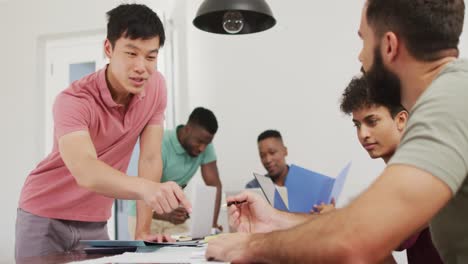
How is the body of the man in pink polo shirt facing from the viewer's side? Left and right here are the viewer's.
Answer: facing the viewer and to the right of the viewer

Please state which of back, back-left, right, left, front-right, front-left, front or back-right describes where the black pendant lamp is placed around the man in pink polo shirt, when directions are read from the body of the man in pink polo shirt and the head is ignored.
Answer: left

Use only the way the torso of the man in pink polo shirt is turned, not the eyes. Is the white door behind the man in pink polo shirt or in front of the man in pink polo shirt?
behind

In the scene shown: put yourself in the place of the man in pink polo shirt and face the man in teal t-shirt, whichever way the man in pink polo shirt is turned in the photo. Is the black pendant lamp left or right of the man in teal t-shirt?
right

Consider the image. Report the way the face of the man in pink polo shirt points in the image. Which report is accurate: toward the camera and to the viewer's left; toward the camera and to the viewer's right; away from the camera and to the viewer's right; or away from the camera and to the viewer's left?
toward the camera and to the viewer's right

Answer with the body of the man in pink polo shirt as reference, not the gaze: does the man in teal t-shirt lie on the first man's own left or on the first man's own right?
on the first man's own left

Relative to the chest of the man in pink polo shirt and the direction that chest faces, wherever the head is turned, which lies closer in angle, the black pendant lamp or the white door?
the black pendant lamp

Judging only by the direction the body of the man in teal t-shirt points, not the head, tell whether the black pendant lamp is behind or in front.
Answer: in front

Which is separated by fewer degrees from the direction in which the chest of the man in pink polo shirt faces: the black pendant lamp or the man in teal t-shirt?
the black pendant lamp

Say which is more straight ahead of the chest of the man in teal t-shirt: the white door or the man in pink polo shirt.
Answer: the man in pink polo shirt

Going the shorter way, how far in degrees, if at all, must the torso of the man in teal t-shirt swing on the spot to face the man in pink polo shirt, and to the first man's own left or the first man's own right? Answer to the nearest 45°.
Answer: approximately 45° to the first man's own right

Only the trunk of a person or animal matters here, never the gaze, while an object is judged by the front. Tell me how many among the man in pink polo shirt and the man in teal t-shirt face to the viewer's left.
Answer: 0
